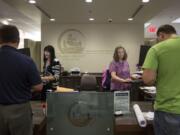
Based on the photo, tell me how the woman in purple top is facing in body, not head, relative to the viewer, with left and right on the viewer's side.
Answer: facing the viewer and to the right of the viewer

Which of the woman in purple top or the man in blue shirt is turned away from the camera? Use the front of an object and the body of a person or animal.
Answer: the man in blue shirt

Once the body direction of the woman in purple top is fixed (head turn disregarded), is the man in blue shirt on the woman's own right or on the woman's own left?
on the woman's own right

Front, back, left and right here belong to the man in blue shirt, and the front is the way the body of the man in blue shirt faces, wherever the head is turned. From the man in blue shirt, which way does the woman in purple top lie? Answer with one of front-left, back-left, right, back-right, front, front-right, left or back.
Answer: front-right

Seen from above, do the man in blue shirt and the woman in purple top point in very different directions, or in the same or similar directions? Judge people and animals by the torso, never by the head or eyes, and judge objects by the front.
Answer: very different directions

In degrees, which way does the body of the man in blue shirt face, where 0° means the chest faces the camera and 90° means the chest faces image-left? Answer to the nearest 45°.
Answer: approximately 180°

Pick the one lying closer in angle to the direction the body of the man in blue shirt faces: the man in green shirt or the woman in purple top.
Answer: the woman in purple top
